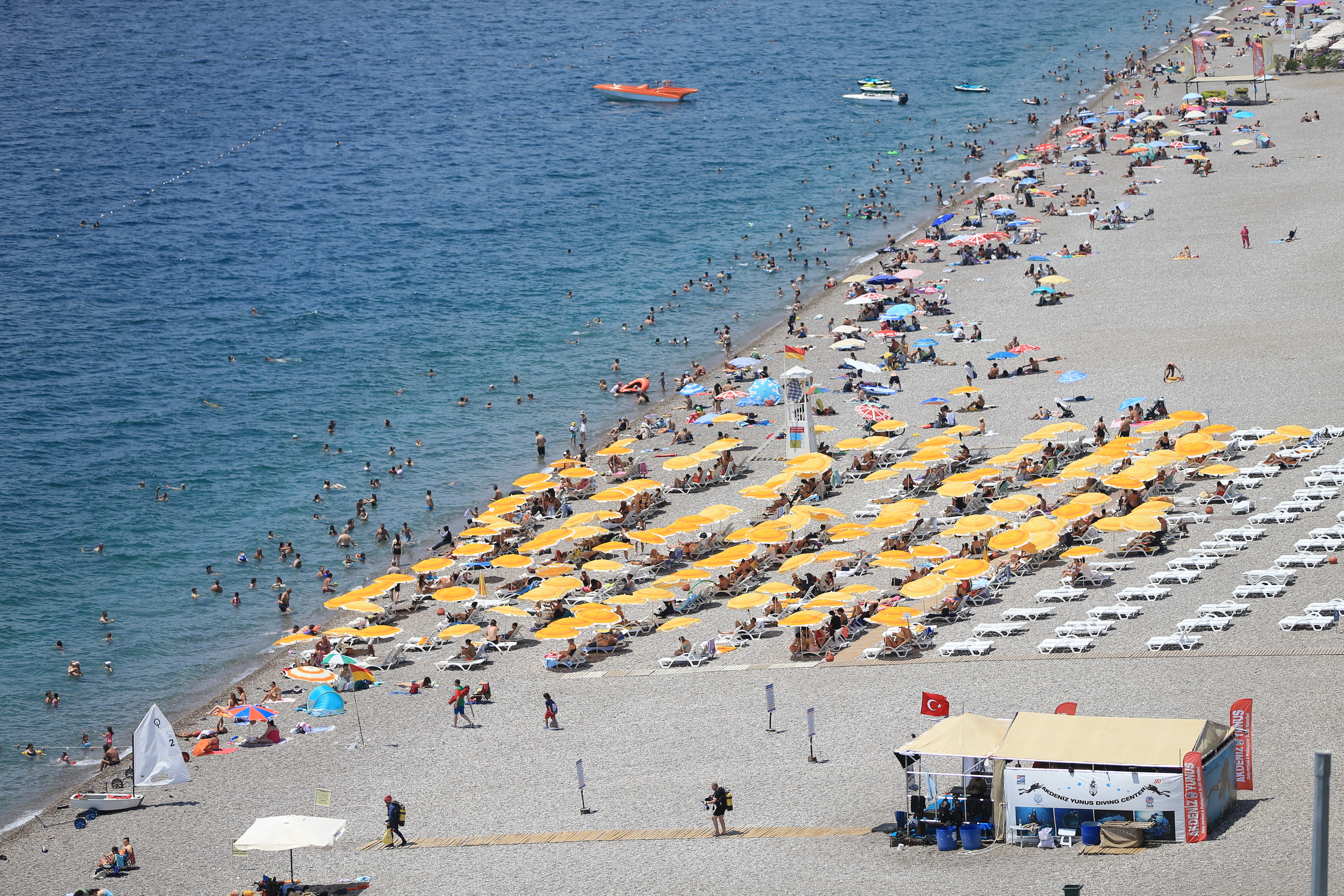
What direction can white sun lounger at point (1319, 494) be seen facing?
to the viewer's left

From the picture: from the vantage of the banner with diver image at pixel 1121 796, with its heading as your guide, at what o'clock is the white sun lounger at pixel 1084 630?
The white sun lounger is roughly at 6 o'clock from the banner with diver image.

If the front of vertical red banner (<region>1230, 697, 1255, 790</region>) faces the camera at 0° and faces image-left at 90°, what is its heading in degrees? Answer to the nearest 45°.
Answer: approximately 0°

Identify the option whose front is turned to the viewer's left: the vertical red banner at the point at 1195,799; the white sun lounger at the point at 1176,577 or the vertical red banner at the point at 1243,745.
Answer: the white sun lounger

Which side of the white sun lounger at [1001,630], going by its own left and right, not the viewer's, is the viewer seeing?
left

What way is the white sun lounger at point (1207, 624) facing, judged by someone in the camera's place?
facing to the left of the viewer

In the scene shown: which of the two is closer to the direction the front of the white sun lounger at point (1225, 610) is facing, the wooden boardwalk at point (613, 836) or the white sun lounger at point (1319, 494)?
the wooden boardwalk

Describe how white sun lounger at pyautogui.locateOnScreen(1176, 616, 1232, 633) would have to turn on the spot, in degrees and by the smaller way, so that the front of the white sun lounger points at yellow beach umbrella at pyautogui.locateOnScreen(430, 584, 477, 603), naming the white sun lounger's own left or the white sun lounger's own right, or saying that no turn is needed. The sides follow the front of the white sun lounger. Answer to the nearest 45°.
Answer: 0° — it already faces it

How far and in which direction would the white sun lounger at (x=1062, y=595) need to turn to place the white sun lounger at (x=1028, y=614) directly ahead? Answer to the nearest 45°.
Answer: approximately 45° to its left

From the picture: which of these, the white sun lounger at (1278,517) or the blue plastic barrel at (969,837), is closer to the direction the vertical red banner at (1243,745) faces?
the blue plastic barrel
